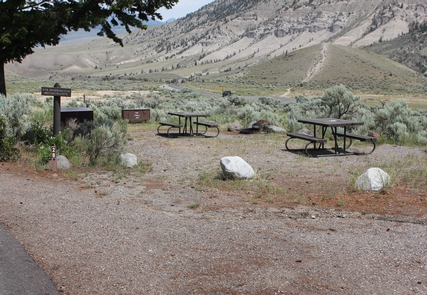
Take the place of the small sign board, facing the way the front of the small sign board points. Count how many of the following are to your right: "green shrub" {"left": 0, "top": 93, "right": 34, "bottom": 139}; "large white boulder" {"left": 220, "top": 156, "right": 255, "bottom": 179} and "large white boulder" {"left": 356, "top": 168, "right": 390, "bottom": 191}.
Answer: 1

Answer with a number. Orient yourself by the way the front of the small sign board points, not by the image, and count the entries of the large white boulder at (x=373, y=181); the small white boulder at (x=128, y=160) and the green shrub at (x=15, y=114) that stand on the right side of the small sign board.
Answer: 1

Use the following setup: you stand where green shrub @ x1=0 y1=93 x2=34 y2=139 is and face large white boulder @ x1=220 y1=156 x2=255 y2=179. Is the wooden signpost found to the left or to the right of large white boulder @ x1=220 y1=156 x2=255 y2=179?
left

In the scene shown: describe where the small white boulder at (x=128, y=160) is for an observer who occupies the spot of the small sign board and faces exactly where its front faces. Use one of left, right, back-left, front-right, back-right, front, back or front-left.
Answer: front-left

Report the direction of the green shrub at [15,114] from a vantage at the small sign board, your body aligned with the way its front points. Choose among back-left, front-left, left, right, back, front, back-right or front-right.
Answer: right

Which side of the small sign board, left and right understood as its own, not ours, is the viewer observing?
front

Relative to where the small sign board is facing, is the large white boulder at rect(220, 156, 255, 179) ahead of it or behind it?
ahead

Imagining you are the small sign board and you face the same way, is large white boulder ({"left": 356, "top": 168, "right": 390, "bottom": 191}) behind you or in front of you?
in front

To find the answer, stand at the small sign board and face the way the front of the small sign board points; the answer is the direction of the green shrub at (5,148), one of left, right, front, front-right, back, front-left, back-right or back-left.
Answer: front-right

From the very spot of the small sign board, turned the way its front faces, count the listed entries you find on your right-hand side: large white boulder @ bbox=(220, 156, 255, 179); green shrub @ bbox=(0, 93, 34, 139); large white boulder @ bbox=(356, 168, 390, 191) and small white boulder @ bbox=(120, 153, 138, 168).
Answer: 1
